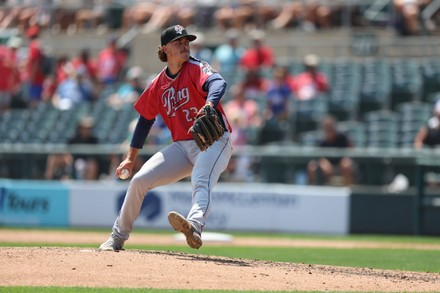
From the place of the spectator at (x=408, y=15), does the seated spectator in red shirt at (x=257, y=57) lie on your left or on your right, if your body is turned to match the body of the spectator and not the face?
on your right

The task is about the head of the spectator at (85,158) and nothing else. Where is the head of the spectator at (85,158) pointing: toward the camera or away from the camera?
toward the camera

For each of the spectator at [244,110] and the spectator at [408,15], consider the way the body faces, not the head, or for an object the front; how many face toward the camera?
2

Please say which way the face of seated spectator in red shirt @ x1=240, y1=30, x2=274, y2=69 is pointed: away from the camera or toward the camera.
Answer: toward the camera

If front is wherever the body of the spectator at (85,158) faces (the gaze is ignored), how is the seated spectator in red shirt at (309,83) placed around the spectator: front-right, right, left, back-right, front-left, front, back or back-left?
left

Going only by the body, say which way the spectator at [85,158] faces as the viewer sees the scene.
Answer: toward the camera

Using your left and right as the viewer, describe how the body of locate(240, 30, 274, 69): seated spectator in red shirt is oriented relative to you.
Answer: facing the viewer

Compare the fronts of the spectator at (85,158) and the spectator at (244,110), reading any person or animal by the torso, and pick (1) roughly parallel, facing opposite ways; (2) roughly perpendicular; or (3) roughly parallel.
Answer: roughly parallel

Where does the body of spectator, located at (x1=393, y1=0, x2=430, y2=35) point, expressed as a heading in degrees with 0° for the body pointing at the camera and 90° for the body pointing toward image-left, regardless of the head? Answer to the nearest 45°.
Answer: approximately 0°

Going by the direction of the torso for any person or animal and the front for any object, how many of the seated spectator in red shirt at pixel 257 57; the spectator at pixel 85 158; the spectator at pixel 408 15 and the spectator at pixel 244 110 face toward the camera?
4

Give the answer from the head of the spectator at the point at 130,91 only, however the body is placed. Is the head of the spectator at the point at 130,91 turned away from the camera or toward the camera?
toward the camera
